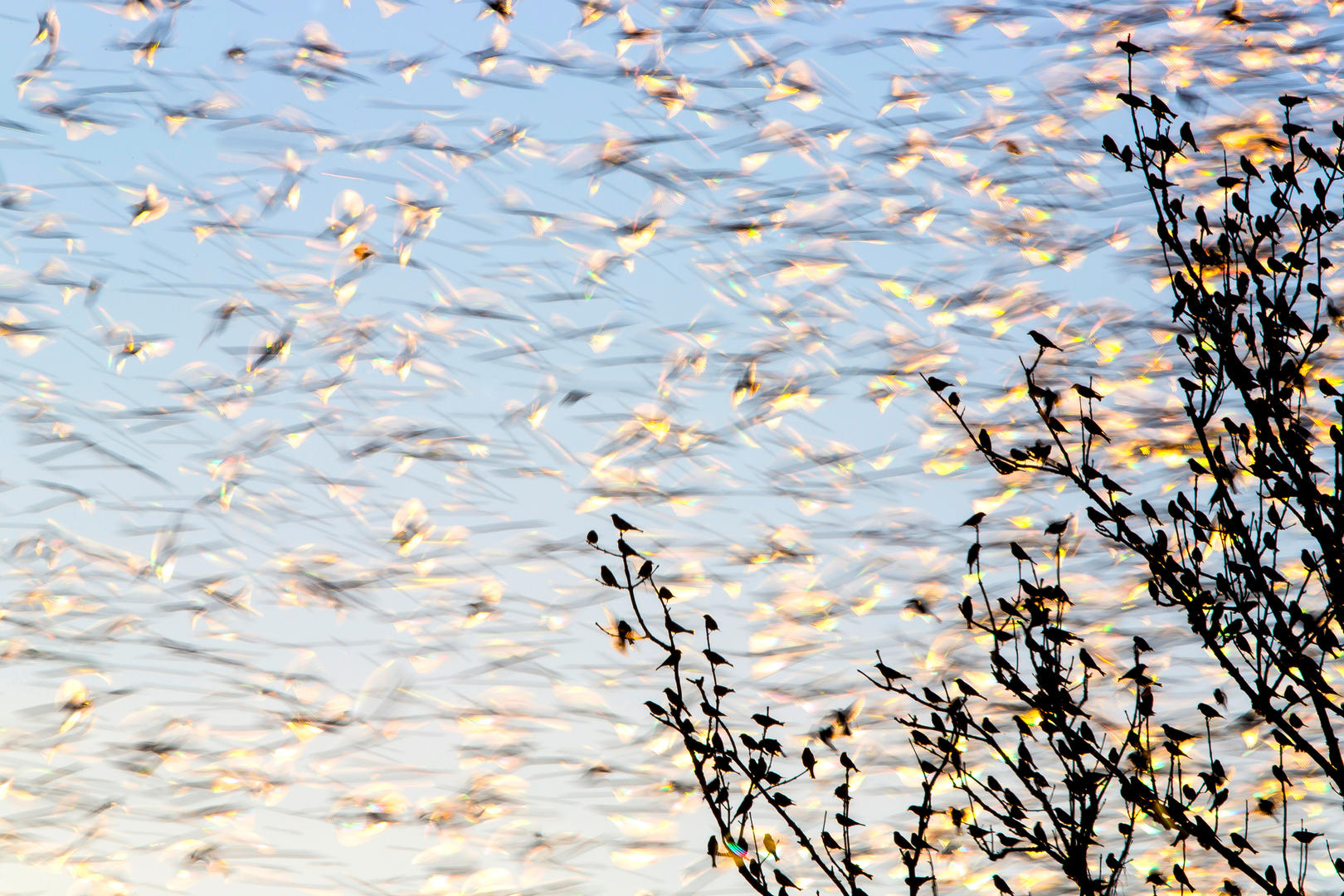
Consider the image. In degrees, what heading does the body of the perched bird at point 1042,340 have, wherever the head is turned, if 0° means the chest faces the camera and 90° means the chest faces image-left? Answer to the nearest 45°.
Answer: approximately 90°

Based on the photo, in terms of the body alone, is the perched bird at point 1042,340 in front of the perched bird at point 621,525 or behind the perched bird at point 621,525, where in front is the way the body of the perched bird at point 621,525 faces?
behind

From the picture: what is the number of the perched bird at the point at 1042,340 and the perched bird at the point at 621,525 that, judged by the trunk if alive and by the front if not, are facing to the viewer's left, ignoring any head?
2

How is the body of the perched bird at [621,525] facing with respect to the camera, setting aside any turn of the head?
to the viewer's left

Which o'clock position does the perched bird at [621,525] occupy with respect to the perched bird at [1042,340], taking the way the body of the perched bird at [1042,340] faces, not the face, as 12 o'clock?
the perched bird at [621,525] is roughly at 11 o'clock from the perched bird at [1042,340].
